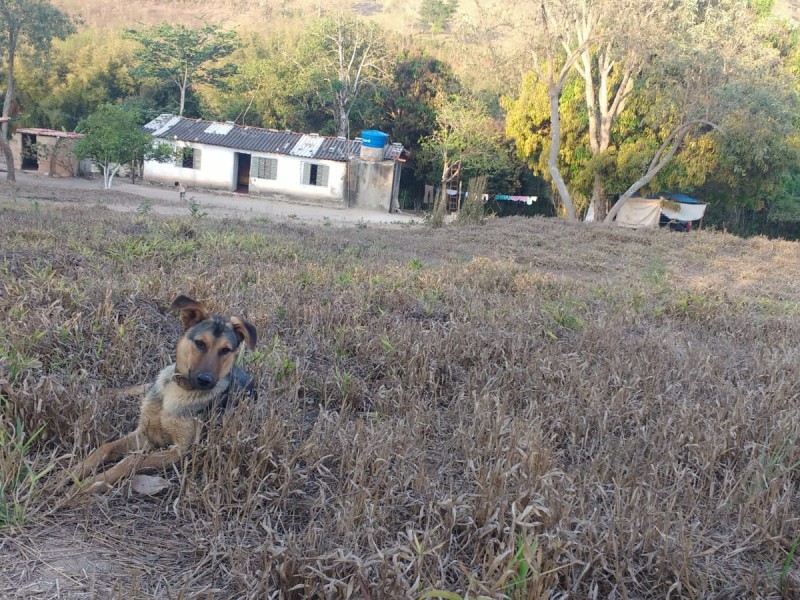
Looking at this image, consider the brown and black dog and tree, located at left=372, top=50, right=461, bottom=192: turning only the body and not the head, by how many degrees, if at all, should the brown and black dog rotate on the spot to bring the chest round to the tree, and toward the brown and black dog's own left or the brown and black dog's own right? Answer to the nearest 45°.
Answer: approximately 135° to the brown and black dog's own right

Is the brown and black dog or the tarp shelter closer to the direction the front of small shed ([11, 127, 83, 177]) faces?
the brown and black dog

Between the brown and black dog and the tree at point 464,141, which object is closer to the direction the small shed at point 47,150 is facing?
the brown and black dog

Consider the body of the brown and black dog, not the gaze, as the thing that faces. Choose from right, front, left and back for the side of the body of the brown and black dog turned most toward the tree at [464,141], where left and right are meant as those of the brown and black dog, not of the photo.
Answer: back

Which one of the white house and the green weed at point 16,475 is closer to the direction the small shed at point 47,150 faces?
the green weed

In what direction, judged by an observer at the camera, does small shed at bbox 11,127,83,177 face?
facing the viewer

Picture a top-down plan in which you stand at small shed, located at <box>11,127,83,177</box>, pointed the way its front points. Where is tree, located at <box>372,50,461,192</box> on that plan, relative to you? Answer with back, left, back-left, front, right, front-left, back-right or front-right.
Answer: left

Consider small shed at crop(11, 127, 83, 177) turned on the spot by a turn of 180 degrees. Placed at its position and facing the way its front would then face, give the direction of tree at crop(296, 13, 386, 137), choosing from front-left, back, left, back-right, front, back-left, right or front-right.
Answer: right

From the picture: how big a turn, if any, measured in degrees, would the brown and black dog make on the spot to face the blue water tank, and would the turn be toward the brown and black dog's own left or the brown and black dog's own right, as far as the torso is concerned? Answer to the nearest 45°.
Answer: approximately 135° to the brown and black dog's own right

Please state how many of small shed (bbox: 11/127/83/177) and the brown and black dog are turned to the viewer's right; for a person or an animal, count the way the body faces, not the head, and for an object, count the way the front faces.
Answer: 0

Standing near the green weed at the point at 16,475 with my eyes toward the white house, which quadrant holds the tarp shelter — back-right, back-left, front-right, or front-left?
front-right

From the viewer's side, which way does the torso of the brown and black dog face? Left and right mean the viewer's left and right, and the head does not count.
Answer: facing the viewer and to the left of the viewer

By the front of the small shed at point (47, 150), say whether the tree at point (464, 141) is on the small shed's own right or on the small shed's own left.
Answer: on the small shed's own left

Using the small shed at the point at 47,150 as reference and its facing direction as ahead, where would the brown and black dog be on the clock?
The brown and black dog is roughly at 12 o'clock from the small shed.

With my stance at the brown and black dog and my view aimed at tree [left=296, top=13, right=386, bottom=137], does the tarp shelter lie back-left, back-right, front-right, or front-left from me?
front-right
